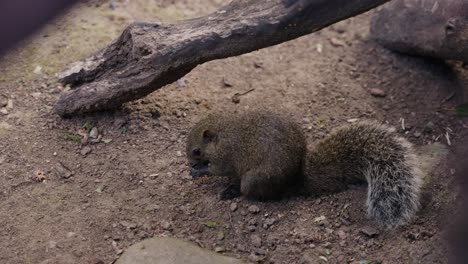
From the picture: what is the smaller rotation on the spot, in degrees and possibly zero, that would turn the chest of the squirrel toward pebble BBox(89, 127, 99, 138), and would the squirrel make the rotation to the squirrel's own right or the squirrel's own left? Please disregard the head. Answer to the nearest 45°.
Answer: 0° — it already faces it

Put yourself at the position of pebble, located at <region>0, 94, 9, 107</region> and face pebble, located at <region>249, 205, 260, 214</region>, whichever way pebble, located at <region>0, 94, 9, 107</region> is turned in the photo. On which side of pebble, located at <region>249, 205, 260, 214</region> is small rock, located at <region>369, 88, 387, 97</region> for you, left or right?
left

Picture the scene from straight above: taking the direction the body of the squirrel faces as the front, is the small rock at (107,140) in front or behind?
in front

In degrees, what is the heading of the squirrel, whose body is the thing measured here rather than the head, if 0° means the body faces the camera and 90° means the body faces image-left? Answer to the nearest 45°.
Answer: approximately 90°

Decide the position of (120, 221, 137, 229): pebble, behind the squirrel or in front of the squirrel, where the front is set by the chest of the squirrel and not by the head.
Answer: in front

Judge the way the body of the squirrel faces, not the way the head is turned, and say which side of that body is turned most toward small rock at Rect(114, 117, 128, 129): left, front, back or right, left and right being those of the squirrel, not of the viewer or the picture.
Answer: front

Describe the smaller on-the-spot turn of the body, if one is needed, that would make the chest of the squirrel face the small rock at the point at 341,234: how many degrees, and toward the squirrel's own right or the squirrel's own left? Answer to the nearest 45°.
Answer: approximately 135° to the squirrel's own left

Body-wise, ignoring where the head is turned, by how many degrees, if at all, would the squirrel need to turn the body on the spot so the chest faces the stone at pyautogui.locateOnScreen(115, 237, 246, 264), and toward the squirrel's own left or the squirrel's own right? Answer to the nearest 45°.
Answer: approximately 45° to the squirrel's own left

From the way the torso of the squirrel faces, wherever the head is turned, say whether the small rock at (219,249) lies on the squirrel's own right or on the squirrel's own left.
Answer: on the squirrel's own left

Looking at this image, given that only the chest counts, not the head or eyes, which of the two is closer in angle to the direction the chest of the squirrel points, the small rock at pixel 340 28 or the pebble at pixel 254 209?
the pebble

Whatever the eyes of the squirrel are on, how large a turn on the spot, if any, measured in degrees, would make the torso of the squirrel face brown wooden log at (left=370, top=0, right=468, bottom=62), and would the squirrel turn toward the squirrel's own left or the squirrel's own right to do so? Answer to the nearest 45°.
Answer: approximately 135° to the squirrel's own right

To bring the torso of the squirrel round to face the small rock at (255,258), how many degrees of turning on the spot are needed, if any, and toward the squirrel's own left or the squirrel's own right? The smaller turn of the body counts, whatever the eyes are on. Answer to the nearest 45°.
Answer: approximately 45° to the squirrel's own left

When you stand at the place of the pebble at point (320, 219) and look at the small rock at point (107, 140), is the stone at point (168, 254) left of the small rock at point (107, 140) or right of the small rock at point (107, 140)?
left

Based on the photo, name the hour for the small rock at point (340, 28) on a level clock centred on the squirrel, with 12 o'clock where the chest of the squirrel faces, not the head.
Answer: The small rock is roughly at 3 o'clock from the squirrel.

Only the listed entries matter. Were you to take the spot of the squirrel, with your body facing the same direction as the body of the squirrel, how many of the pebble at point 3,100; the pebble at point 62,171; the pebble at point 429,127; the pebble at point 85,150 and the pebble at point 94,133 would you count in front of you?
4

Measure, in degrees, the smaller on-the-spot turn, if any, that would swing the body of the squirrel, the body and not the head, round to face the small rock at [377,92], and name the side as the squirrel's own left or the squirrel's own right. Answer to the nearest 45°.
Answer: approximately 90° to the squirrel's own right

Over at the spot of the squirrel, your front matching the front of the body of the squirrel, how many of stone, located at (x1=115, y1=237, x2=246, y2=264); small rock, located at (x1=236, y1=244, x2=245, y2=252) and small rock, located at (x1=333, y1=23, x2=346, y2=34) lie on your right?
1
